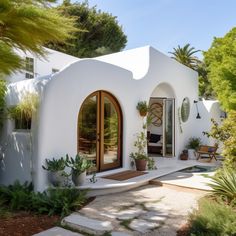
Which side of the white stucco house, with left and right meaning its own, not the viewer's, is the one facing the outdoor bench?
left

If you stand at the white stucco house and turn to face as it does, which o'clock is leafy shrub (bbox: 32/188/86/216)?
The leafy shrub is roughly at 2 o'clock from the white stucco house.

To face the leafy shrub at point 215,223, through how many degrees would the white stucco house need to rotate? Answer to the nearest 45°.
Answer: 0° — it already faces it

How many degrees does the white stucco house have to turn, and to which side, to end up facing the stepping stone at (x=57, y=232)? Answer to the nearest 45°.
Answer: approximately 45° to its right

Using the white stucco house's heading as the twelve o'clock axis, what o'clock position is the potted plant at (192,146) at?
The potted plant is roughly at 9 o'clock from the white stucco house.

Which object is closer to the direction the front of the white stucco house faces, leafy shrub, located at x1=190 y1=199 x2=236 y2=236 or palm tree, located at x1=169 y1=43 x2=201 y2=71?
the leafy shrub

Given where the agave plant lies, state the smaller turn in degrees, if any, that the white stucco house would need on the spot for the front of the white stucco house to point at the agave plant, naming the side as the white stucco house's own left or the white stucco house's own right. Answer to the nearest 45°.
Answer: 0° — it already faces it

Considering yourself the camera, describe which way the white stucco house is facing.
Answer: facing the viewer and to the right of the viewer

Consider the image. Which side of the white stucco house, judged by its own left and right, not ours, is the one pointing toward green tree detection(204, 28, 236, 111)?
left

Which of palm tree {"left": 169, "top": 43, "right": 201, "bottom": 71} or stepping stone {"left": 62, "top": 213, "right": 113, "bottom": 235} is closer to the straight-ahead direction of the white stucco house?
the stepping stone

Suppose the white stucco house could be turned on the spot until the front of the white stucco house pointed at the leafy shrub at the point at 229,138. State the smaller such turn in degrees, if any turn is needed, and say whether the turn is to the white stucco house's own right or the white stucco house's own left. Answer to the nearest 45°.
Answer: approximately 45° to the white stucco house's own left

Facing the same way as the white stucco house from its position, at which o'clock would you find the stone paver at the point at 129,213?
The stone paver is roughly at 1 o'clock from the white stucco house.
